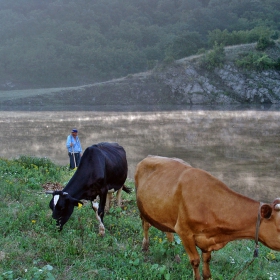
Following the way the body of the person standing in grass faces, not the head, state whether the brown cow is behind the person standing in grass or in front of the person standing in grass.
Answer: in front

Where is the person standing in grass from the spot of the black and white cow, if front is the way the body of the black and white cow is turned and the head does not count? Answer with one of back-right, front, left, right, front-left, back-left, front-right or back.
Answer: back-right

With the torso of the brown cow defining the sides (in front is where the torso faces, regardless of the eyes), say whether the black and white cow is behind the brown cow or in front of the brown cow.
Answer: behind

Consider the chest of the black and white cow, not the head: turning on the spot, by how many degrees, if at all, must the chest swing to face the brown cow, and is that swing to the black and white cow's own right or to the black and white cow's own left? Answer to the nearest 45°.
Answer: approximately 90° to the black and white cow's own left

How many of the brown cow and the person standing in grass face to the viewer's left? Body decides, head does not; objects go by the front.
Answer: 0

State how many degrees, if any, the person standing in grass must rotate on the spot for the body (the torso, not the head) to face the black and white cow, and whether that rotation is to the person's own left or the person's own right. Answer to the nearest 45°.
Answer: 0° — they already face it

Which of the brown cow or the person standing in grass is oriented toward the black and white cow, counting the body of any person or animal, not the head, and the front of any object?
the person standing in grass

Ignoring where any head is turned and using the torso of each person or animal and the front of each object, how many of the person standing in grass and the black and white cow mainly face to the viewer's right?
0
